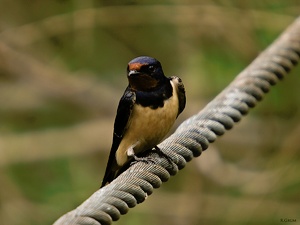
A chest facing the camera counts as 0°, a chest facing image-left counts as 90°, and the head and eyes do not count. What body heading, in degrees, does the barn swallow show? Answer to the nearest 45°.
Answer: approximately 315°
